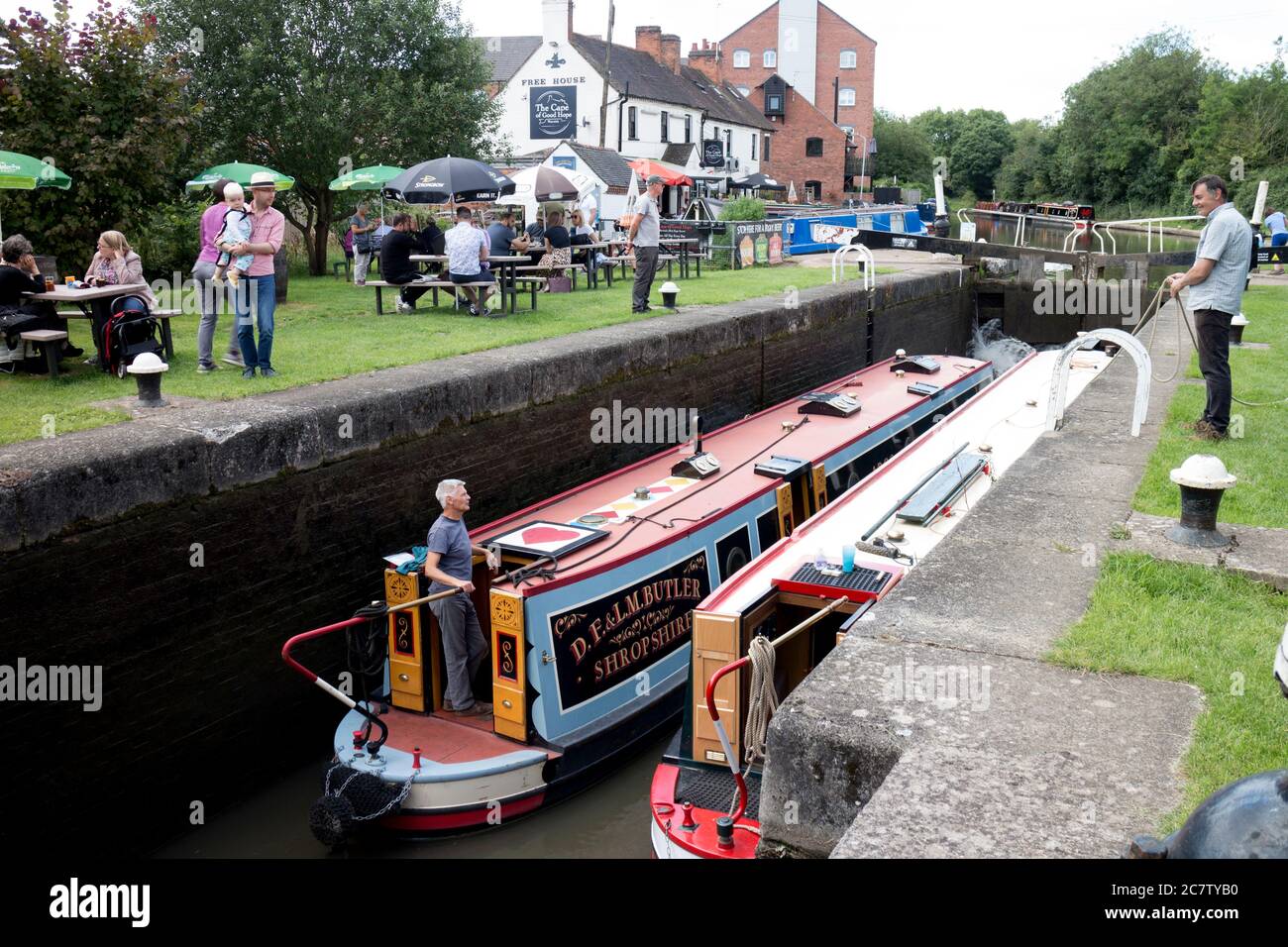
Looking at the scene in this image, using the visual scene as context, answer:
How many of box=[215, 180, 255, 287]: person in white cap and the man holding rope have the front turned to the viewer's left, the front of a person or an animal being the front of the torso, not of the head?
1

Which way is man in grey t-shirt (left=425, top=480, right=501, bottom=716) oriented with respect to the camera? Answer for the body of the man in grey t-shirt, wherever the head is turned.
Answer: to the viewer's right

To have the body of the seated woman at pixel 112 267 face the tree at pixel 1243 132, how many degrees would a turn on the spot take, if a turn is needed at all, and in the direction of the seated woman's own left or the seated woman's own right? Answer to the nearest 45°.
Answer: approximately 180°

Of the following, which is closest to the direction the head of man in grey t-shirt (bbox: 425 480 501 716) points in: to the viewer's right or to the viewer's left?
to the viewer's right

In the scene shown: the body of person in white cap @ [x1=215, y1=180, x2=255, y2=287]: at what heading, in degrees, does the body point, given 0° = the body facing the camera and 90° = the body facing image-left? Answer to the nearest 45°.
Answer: approximately 315°

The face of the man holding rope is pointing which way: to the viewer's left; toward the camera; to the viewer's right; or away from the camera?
to the viewer's left

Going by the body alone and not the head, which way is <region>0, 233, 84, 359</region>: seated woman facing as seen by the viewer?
to the viewer's right
